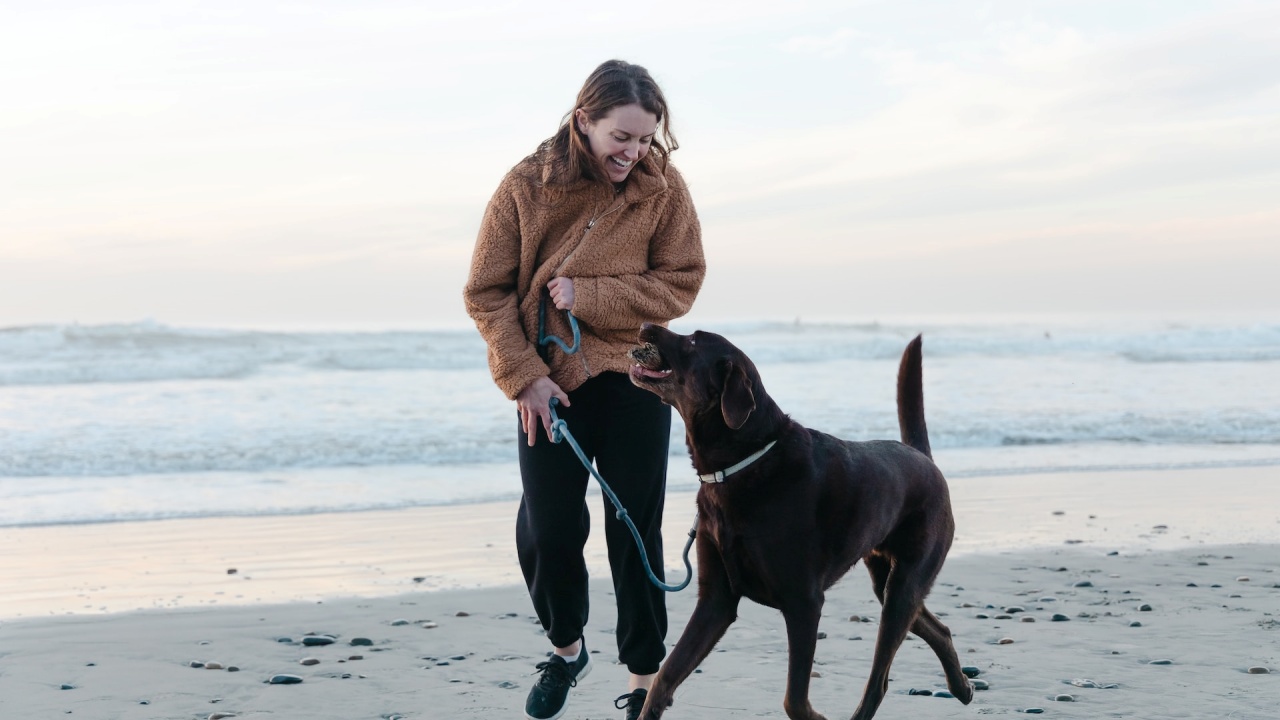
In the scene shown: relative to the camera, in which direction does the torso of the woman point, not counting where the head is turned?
toward the camera

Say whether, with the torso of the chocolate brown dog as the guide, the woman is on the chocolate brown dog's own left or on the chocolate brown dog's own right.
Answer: on the chocolate brown dog's own right

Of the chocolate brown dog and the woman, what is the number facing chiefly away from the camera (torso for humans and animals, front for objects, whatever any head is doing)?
0

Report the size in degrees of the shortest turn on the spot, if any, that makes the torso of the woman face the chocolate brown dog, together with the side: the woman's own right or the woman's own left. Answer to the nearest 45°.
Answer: approximately 45° to the woman's own left

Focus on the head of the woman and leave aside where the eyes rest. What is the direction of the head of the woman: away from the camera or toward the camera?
toward the camera

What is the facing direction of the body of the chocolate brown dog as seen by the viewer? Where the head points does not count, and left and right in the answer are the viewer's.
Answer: facing the viewer and to the left of the viewer
